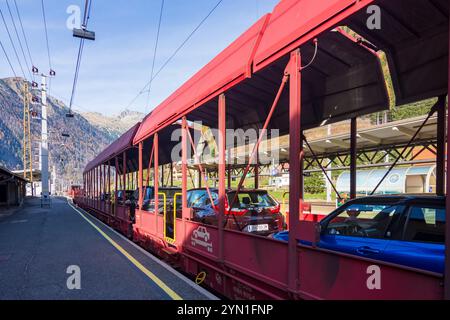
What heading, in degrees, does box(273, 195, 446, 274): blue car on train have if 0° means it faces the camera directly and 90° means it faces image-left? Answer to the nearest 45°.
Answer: approximately 135°

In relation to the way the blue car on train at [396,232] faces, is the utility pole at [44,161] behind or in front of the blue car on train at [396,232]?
in front
